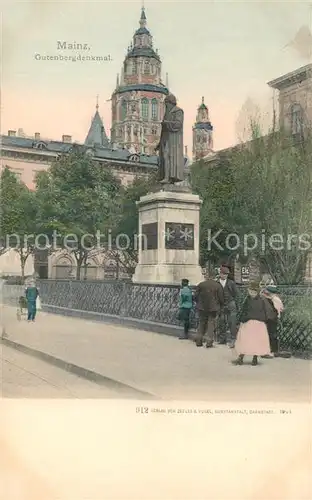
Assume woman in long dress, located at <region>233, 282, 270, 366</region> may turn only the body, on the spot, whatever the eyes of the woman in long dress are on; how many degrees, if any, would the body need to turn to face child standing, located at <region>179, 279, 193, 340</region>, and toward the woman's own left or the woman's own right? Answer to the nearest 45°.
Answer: approximately 135° to the woman's own right

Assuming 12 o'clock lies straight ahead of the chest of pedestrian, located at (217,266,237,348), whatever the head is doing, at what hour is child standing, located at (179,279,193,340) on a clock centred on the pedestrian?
The child standing is roughly at 3 o'clock from the pedestrian.

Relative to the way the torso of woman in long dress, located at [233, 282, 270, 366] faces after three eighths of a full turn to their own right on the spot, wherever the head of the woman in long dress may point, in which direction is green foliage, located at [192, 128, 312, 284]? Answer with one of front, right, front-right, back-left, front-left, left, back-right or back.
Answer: front-right

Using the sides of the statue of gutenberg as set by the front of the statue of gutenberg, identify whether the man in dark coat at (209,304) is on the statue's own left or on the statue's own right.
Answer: on the statue's own left

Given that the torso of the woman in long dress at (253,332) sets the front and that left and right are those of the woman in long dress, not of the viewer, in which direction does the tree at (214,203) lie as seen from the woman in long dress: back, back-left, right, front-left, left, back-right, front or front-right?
back

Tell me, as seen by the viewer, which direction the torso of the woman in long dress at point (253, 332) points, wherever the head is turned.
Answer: toward the camera

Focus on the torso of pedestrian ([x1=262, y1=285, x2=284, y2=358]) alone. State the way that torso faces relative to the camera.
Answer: to the viewer's left

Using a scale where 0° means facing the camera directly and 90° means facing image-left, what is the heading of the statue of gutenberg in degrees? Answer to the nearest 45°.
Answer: approximately 45°

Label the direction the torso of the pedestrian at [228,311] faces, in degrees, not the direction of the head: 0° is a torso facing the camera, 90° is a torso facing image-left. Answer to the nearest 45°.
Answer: approximately 45°

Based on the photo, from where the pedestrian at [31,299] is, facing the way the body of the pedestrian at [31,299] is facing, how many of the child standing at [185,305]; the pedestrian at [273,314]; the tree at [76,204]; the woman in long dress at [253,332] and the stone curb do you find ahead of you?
1

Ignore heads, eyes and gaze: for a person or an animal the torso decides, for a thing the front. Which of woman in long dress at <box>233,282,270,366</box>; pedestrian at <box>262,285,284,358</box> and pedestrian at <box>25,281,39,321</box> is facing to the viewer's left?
pedestrian at <box>262,285,284,358</box>
